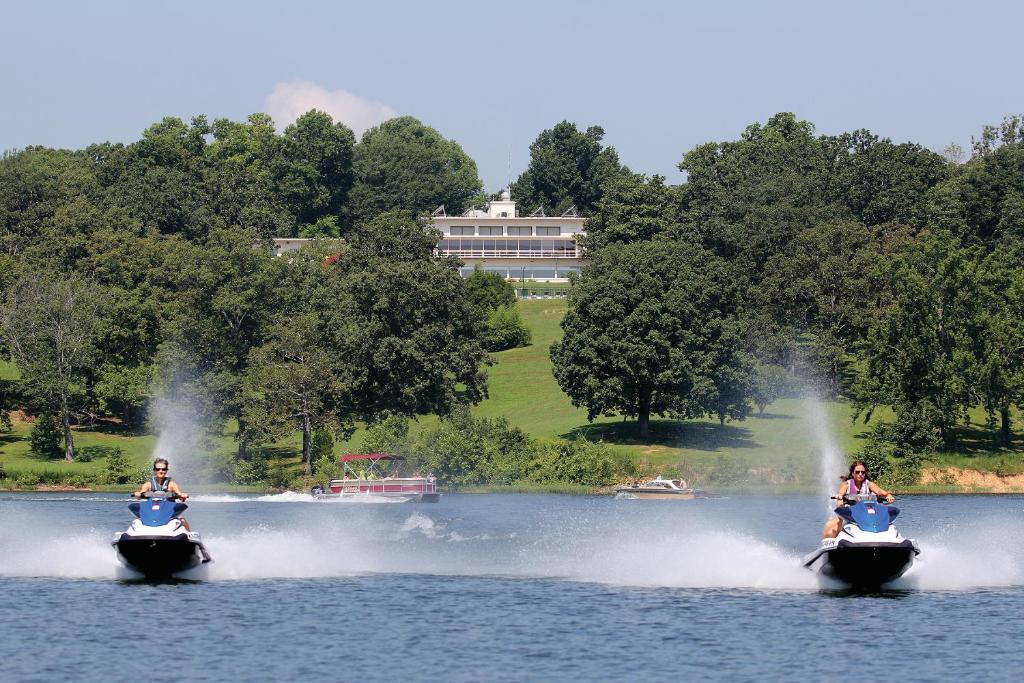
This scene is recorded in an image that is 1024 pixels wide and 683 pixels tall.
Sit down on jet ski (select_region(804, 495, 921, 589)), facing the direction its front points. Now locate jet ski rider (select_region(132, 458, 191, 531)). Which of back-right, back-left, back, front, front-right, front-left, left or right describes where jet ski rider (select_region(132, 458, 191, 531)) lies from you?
right

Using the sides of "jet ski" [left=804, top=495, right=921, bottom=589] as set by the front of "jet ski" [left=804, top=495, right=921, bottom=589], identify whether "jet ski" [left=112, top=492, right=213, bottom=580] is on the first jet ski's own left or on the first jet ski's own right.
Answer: on the first jet ski's own right

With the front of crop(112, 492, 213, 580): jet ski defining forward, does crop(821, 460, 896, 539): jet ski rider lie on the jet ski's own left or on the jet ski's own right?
on the jet ski's own left

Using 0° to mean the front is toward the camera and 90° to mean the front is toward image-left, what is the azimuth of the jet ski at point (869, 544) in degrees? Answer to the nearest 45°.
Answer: approximately 0°

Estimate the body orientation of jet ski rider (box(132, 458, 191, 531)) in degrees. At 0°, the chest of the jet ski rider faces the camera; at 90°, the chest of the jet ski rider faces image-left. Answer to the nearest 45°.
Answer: approximately 0°
